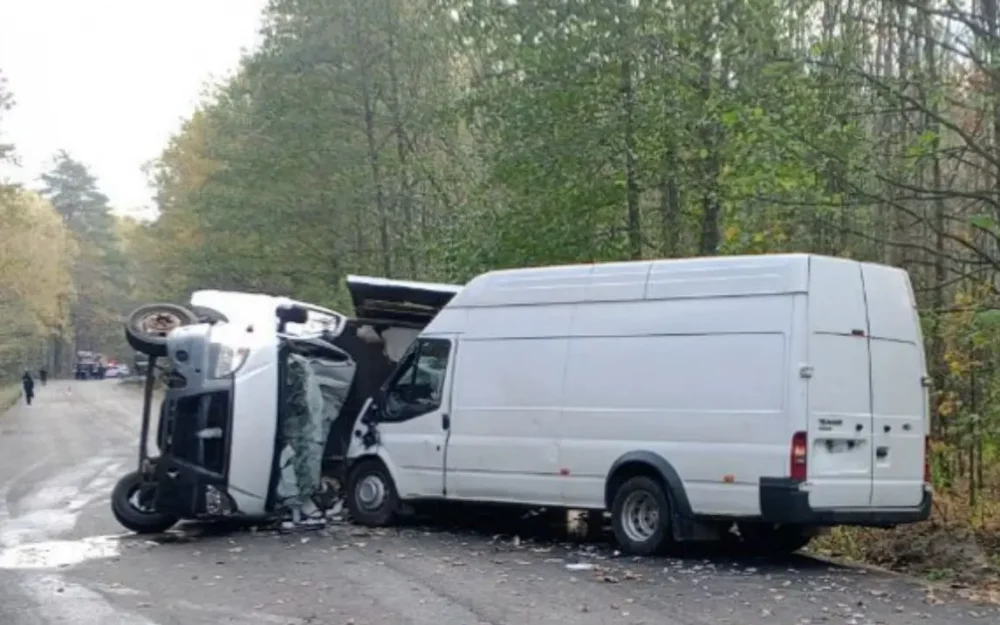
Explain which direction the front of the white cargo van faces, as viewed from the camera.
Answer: facing away from the viewer and to the left of the viewer

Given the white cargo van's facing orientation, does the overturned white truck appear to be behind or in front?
in front
